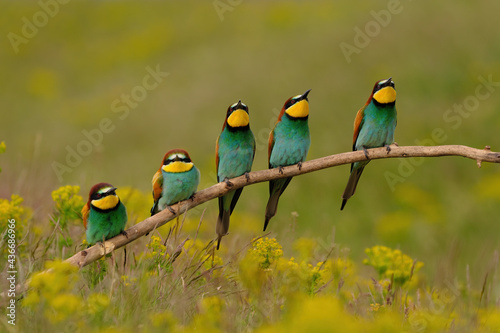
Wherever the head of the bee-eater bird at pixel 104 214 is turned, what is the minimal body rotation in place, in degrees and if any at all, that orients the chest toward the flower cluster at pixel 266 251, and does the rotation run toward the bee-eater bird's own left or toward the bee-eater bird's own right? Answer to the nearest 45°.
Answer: approximately 45° to the bee-eater bird's own left

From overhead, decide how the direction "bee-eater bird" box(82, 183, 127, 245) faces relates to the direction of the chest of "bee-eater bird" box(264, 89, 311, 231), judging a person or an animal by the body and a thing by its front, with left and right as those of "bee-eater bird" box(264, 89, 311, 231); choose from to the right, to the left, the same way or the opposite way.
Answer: the same way

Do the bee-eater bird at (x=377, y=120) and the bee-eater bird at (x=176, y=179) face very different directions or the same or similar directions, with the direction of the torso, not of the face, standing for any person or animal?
same or similar directions

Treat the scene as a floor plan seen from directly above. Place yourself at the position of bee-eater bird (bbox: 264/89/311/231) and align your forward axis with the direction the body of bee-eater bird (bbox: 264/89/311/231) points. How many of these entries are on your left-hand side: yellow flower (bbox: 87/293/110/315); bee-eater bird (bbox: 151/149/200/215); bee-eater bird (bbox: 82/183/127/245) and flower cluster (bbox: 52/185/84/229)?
0

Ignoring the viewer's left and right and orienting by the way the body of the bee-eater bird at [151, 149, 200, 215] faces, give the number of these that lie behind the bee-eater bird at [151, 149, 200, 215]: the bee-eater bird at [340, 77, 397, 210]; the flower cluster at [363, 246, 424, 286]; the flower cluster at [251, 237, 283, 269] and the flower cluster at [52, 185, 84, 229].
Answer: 1

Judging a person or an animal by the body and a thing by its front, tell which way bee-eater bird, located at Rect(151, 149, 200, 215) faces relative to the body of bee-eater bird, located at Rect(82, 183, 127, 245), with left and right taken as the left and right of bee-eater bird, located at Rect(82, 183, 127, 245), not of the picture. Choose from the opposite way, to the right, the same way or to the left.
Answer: the same way

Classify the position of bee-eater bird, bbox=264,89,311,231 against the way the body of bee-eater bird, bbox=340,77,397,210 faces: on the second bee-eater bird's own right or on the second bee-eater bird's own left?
on the second bee-eater bird's own right

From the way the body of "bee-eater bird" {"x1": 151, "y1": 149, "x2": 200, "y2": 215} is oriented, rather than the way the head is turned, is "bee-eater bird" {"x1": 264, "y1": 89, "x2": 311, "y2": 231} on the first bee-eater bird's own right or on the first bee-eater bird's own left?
on the first bee-eater bird's own left

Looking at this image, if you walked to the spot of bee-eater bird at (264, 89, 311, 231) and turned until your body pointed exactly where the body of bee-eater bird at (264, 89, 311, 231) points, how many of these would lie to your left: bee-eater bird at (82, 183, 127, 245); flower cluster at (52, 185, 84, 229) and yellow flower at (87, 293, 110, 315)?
0

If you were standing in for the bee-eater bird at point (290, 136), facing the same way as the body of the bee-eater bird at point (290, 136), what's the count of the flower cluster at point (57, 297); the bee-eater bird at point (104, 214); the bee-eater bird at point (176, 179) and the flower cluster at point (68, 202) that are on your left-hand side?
0

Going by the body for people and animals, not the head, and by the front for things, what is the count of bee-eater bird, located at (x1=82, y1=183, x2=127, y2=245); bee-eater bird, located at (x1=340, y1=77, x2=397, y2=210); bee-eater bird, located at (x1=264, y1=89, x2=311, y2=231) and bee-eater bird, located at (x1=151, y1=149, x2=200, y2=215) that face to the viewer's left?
0

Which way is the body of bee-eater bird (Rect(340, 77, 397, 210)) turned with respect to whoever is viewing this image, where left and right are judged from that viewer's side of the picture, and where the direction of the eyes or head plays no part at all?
facing the viewer and to the right of the viewer

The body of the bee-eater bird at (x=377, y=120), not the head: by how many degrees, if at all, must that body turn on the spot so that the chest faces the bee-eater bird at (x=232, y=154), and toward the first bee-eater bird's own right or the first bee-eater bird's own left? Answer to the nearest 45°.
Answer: approximately 135° to the first bee-eater bird's own right
